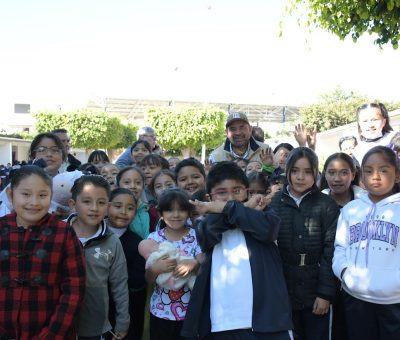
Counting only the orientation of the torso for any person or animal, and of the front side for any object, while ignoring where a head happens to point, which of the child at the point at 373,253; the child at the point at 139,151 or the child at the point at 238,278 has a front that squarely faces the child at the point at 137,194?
the child at the point at 139,151

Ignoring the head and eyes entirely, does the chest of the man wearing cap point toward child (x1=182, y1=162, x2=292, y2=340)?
yes

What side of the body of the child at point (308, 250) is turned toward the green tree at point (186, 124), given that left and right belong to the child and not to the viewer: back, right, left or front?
back

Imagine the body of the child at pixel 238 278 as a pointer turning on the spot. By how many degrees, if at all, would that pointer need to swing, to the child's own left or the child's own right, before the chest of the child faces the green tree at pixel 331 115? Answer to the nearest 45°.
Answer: approximately 180°
